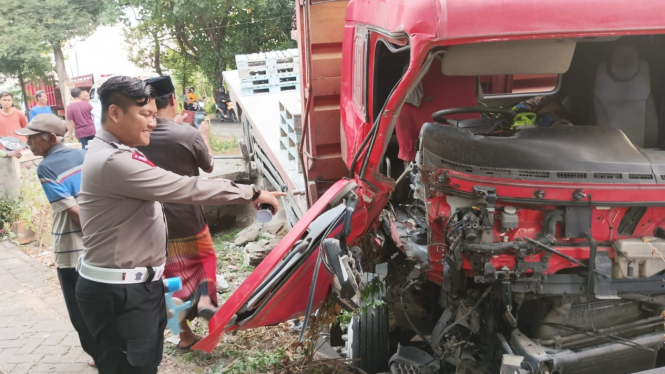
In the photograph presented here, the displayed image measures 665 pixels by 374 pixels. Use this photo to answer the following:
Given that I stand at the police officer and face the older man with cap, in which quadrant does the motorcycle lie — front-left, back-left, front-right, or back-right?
front-right

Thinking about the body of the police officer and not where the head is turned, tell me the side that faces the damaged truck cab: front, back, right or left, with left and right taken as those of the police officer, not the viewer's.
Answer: front

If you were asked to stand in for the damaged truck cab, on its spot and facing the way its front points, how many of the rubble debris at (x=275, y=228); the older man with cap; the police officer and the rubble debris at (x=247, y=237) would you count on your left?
0

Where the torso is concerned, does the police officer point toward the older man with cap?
no

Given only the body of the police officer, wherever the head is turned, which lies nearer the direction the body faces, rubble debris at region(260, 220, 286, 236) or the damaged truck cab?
the damaged truck cab

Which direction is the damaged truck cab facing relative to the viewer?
toward the camera

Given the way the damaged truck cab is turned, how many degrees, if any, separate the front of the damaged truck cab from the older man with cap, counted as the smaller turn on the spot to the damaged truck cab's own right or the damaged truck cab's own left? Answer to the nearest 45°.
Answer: approximately 90° to the damaged truck cab's own right

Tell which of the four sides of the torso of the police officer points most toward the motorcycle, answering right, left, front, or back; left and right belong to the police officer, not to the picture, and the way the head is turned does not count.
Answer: left

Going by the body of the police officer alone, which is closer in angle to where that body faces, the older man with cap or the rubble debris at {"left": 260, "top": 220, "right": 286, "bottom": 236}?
the rubble debris

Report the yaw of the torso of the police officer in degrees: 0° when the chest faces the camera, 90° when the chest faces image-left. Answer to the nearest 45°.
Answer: approximately 270°

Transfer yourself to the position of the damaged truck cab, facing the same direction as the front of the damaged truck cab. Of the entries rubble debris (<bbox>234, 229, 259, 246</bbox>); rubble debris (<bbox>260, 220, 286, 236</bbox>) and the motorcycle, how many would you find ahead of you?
0

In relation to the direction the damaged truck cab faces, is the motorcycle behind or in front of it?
behind

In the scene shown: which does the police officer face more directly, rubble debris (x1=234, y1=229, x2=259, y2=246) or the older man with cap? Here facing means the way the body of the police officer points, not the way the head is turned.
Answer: the rubble debris

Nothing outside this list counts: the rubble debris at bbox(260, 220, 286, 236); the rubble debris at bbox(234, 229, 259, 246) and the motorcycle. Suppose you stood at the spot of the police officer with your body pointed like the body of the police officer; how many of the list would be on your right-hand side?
0

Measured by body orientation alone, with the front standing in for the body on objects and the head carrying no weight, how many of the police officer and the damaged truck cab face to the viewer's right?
1
